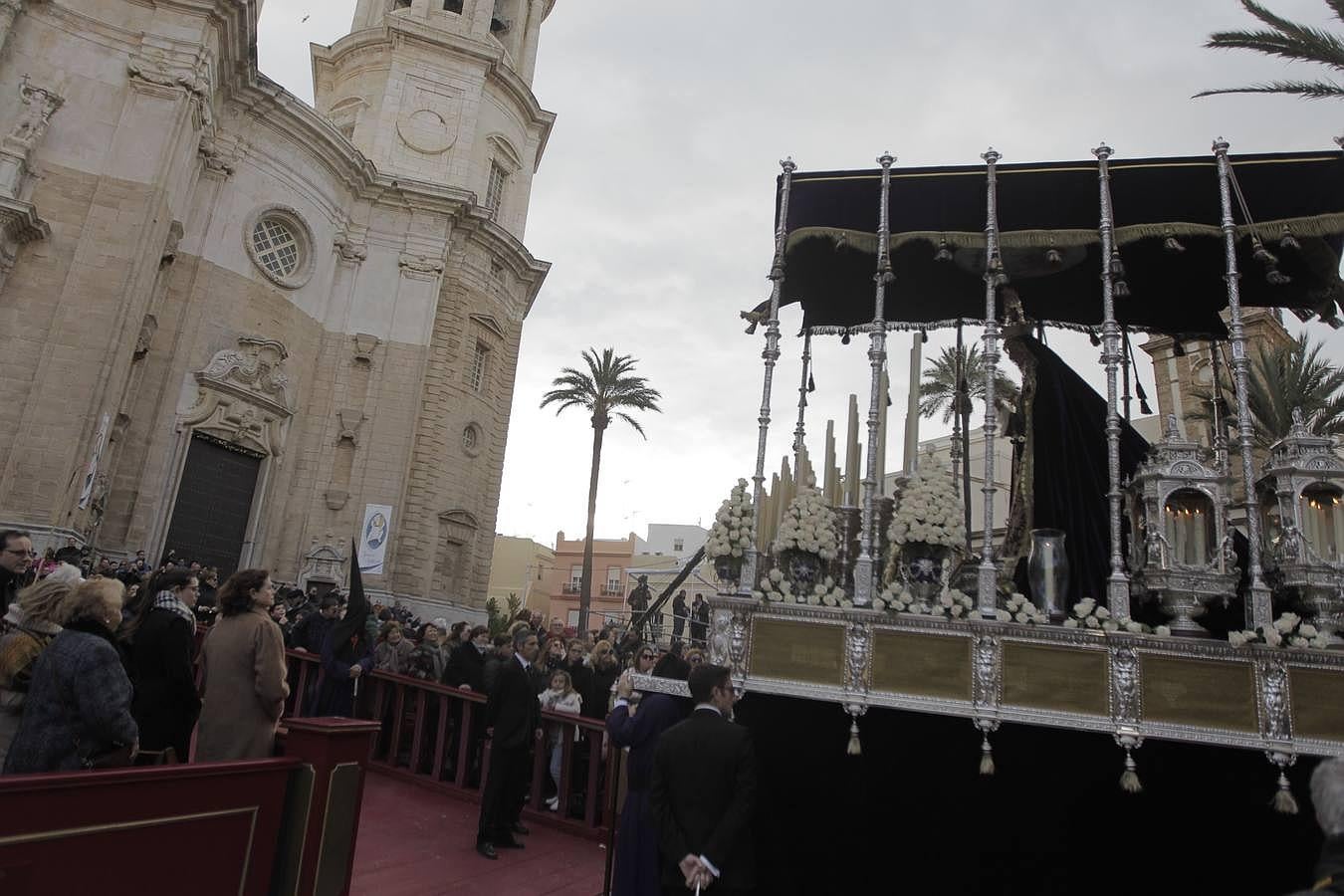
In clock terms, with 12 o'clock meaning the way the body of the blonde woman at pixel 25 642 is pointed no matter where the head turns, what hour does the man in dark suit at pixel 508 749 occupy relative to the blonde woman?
The man in dark suit is roughly at 1 o'clock from the blonde woman.

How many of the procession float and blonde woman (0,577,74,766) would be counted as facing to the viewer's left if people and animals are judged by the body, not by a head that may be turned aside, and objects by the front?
1

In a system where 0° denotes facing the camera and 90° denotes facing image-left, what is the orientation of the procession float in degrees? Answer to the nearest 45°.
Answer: approximately 90°

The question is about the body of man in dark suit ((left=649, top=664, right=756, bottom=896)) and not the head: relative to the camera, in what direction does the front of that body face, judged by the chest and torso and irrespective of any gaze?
away from the camera

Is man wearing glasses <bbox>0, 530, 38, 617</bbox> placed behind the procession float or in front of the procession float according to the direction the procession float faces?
in front

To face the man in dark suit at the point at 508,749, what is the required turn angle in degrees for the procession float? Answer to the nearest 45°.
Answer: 0° — it already faces them

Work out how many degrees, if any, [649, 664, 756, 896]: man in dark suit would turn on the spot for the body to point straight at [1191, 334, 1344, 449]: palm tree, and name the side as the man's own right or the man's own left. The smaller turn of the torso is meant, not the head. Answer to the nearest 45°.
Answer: approximately 45° to the man's own right

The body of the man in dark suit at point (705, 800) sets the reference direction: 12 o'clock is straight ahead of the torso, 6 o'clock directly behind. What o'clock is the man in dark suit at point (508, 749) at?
the man in dark suit at point (508, 749) is roughly at 11 o'clock from the man in dark suit at point (705, 800).

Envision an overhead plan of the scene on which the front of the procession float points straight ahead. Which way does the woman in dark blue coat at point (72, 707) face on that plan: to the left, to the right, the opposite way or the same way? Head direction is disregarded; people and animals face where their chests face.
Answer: to the right

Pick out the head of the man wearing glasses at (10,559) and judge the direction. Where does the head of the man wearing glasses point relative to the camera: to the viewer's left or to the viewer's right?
to the viewer's right

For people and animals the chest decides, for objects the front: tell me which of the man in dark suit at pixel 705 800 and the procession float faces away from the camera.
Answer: the man in dark suit

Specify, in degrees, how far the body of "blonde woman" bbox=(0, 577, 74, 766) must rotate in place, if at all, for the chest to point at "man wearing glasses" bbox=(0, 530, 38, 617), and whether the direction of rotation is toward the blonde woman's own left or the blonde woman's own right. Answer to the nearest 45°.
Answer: approximately 45° to the blonde woman's own left

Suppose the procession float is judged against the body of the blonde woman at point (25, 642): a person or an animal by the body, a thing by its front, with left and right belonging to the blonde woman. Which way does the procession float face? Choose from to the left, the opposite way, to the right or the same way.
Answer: to the left

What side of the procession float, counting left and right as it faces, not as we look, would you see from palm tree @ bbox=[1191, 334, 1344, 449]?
right

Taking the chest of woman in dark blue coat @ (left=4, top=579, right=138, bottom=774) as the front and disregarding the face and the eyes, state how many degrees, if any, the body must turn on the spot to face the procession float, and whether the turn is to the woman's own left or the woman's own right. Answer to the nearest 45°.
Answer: approximately 45° to the woman's own right

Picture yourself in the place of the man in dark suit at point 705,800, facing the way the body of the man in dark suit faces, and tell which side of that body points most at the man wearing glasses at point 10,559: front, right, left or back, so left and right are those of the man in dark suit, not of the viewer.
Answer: left

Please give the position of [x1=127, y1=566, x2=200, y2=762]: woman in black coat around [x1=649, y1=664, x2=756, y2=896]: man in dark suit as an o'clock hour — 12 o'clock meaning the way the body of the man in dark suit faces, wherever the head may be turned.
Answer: The woman in black coat is roughly at 9 o'clock from the man in dark suit.
